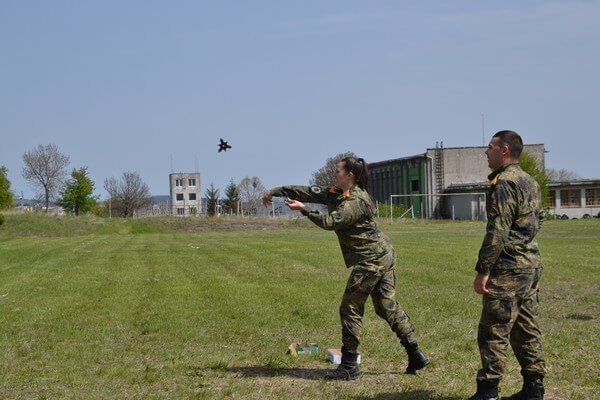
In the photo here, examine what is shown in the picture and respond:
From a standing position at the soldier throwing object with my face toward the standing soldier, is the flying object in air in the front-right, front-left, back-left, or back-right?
back-left

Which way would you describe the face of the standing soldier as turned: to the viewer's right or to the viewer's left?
to the viewer's left

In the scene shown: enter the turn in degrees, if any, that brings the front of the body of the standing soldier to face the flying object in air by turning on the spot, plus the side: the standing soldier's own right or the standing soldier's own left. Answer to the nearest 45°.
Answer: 0° — they already face it

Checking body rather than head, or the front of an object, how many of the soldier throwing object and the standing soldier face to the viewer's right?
0

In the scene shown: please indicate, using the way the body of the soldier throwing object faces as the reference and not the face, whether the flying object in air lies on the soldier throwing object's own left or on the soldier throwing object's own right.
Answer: on the soldier throwing object's own right

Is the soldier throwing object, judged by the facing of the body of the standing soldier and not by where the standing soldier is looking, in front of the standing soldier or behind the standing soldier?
in front

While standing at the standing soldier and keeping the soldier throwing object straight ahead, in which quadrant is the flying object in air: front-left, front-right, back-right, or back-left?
front-right

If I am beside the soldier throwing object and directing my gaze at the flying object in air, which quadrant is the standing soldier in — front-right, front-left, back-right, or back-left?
back-right

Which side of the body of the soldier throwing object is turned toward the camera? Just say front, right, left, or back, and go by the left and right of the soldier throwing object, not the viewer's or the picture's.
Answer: left

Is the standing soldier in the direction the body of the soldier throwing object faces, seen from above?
no

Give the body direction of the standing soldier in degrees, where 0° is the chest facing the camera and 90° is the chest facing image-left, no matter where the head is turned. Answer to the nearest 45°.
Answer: approximately 135°
